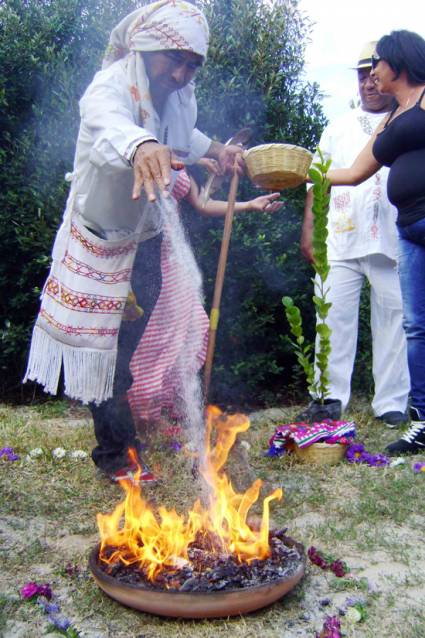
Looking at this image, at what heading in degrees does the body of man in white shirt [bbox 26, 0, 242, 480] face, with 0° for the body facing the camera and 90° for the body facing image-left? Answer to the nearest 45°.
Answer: approximately 315°

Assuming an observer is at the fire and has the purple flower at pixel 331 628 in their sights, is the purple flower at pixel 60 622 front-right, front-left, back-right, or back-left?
back-right

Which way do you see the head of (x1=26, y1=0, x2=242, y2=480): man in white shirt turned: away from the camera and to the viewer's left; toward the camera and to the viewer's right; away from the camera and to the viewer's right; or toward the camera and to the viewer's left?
toward the camera and to the viewer's right

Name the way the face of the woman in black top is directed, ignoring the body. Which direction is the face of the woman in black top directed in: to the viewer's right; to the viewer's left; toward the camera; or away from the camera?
to the viewer's left

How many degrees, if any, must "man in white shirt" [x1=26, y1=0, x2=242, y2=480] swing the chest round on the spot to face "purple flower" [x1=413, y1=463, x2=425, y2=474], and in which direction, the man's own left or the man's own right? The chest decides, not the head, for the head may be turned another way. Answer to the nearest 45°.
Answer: approximately 45° to the man's own left
